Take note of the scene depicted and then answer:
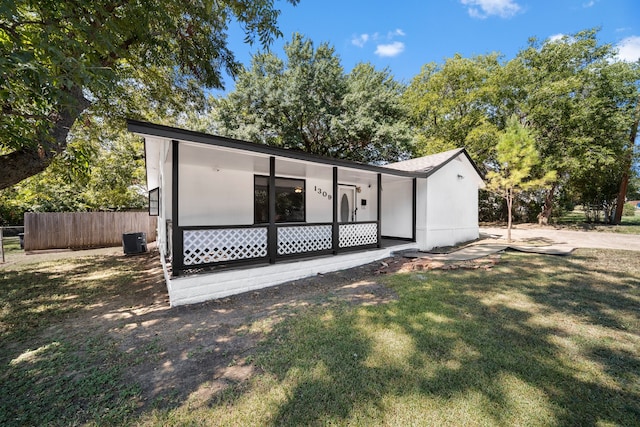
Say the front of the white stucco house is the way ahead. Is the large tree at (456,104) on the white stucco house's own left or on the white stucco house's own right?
on the white stucco house's own left

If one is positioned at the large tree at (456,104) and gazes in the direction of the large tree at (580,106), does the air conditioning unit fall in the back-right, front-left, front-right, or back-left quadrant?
back-right

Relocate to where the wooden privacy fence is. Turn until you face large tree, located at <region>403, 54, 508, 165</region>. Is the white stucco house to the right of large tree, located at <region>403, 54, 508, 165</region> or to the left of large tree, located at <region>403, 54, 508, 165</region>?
right

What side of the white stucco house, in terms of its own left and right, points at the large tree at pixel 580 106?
left

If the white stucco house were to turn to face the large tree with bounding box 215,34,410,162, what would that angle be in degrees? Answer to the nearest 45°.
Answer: approximately 135° to its left
